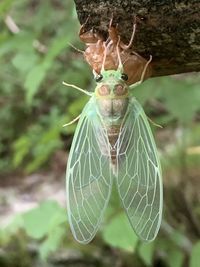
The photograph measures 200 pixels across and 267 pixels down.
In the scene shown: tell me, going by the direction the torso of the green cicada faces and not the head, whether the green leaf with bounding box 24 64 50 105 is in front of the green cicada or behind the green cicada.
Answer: in front

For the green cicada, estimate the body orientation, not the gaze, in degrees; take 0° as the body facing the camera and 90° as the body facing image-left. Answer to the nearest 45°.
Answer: approximately 180°
